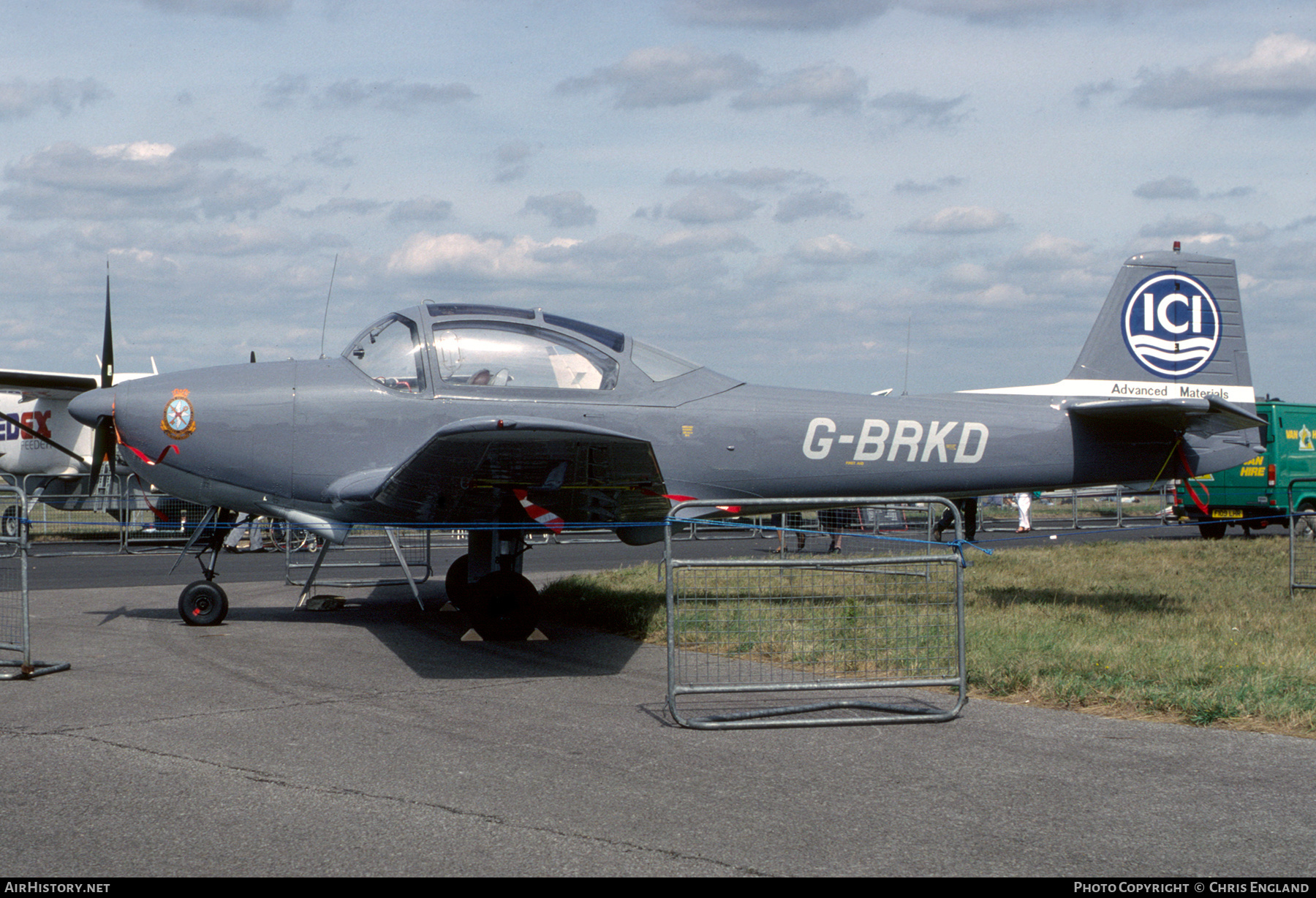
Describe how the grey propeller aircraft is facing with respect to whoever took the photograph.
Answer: facing to the left of the viewer

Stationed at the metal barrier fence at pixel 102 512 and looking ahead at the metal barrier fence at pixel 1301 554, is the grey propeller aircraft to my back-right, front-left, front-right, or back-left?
front-right

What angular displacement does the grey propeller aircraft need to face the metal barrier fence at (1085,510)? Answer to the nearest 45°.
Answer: approximately 135° to its right

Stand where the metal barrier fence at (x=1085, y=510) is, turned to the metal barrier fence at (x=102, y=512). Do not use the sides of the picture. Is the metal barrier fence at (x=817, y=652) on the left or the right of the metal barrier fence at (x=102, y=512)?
left

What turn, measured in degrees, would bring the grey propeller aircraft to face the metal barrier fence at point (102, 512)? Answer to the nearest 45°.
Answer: approximately 45° to its right

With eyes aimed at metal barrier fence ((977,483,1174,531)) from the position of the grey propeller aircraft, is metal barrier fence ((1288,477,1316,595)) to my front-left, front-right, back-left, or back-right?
front-right

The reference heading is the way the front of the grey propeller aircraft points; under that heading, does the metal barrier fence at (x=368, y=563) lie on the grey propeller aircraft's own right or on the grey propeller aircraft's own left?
on the grey propeller aircraft's own right

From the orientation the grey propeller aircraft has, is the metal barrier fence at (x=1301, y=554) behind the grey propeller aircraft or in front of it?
behind
